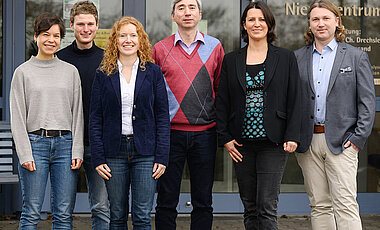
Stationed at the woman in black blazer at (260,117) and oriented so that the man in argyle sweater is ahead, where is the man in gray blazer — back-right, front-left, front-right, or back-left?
back-right

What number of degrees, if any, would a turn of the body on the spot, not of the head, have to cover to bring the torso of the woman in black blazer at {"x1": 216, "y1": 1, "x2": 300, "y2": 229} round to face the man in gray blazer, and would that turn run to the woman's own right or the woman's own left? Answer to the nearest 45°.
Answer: approximately 90° to the woman's own left

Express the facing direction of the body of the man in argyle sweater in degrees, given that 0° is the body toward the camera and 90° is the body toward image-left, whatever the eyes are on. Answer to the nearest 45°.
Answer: approximately 0°

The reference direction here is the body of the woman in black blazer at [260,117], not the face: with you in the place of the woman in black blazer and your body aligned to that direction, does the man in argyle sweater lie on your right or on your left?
on your right

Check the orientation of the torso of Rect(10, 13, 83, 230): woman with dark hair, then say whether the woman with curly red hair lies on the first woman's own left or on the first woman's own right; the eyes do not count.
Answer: on the first woman's own left
